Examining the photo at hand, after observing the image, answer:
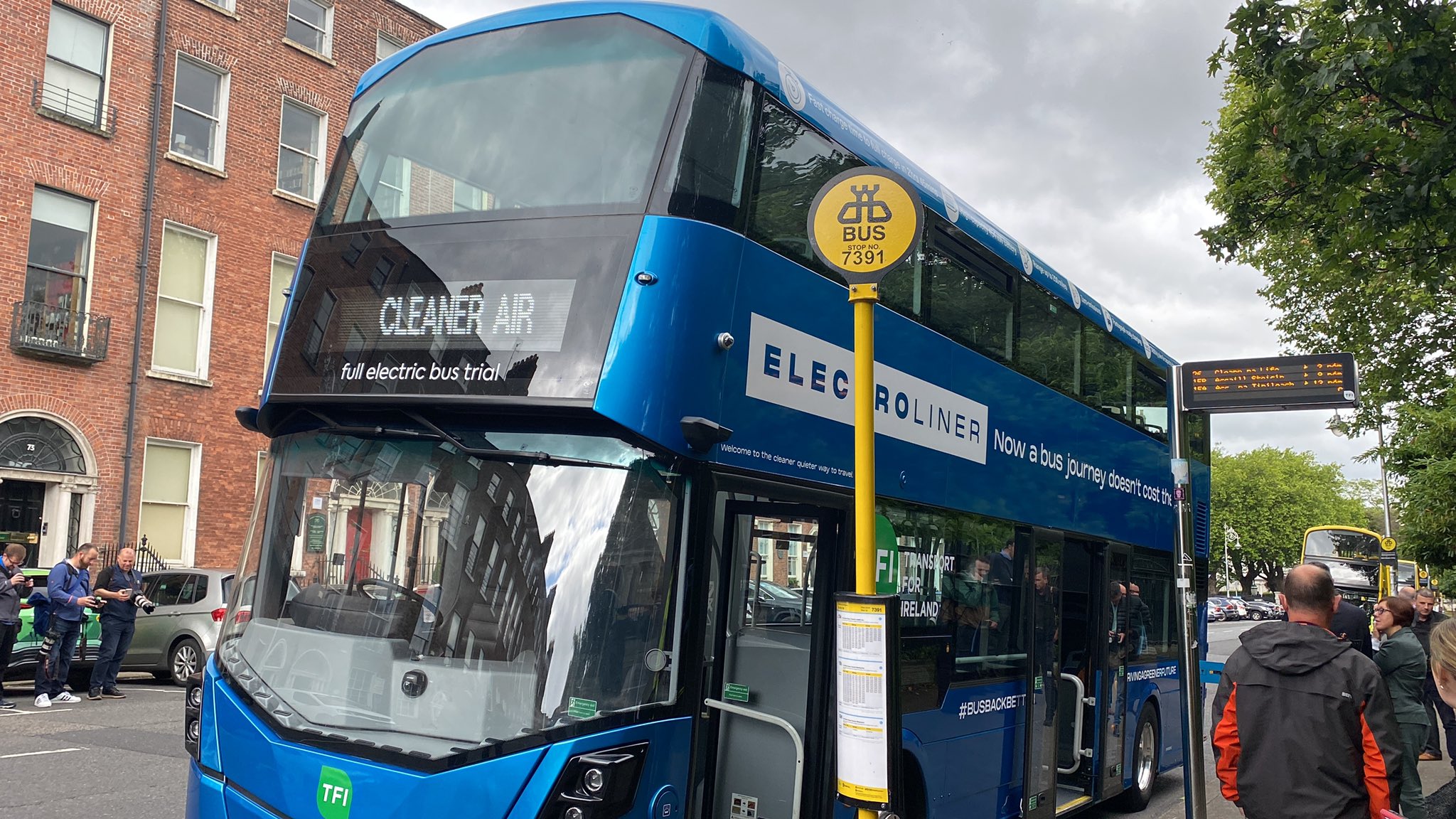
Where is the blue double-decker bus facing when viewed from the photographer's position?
facing the viewer and to the left of the viewer

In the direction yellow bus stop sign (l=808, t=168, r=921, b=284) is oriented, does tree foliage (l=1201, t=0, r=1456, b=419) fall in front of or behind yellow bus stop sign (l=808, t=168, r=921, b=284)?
behind

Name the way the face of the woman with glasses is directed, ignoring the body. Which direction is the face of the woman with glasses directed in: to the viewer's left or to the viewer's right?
to the viewer's left

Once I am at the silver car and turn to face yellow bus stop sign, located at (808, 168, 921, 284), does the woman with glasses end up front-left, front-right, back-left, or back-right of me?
front-left

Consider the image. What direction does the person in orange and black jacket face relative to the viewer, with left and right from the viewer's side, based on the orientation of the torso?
facing away from the viewer

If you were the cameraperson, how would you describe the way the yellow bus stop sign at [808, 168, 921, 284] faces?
facing the viewer

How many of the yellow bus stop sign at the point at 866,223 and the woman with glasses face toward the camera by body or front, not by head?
1

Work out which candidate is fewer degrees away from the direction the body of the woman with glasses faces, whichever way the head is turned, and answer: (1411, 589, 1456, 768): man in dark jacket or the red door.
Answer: the red door

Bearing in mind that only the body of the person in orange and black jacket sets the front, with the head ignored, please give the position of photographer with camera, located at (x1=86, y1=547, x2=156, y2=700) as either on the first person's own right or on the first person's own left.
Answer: on the first person's own left

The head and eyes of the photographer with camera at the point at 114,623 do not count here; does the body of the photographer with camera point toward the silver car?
no

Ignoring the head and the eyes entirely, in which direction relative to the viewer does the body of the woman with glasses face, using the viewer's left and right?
facing to the left of the viewer

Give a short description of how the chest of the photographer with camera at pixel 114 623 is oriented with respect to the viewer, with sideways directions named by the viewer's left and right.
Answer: facing the viewer and to the right of the viewer

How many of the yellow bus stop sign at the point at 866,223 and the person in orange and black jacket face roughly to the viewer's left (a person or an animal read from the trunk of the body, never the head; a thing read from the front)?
0

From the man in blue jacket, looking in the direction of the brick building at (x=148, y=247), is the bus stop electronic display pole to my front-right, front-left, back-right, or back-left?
back-right

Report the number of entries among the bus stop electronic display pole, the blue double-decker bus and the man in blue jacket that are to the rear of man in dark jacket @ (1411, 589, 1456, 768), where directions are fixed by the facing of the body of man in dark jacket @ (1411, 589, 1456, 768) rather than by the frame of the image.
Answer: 0

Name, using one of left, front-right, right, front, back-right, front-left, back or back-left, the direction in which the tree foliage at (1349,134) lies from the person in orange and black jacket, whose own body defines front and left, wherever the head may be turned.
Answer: front

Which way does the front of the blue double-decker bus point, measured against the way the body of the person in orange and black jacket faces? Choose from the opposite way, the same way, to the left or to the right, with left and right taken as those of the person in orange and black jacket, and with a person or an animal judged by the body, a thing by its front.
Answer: the opposite way

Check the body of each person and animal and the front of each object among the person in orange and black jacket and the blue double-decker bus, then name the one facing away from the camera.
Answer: the person in orange and black jacket

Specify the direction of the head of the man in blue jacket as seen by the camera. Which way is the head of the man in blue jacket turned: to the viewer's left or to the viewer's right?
to the viewer's right
